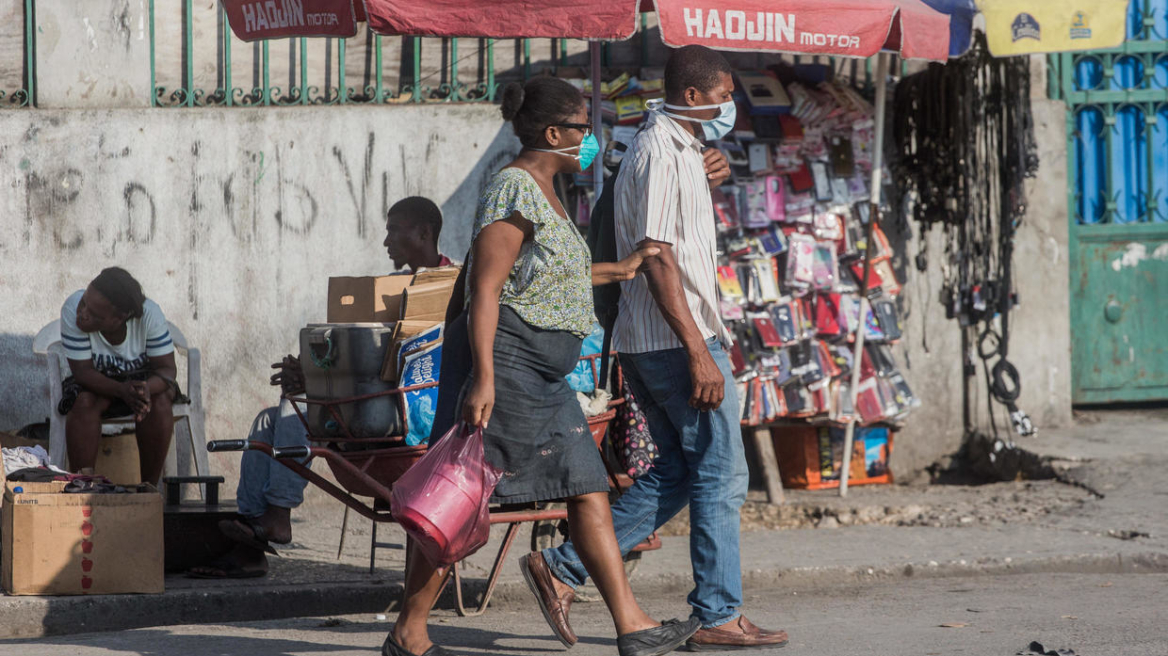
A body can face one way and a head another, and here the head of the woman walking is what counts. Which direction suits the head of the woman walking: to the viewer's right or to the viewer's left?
to the viewer's right

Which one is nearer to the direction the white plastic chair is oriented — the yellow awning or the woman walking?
the woman walking

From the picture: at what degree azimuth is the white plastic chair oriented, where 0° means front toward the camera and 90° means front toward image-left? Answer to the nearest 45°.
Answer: approximately 0°

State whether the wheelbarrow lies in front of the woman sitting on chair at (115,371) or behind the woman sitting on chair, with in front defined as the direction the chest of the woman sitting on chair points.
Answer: in front

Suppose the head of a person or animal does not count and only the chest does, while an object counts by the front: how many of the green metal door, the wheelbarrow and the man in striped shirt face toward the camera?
1

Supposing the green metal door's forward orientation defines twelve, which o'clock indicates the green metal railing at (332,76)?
The green metal railing is roughly at 2 o'clock from the green metal door.

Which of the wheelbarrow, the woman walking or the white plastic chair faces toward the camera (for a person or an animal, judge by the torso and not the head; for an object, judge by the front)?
the white plastic chair

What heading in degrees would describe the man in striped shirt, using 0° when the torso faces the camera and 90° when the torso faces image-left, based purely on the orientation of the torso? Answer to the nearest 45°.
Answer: approximately 270°

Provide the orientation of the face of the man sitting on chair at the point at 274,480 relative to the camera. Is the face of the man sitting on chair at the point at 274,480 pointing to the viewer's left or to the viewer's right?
to the viewer's left

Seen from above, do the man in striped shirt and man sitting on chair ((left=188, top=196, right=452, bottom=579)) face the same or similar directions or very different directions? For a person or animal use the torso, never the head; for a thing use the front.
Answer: very different directions

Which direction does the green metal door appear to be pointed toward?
toward the camera

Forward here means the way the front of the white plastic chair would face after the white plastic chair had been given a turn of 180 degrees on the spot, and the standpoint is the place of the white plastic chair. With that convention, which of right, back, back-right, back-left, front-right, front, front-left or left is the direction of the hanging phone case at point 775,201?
right

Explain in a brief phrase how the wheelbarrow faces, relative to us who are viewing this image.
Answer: facing to the right of the viewer
